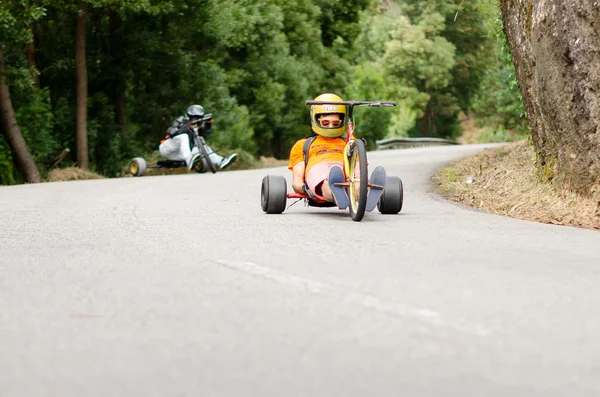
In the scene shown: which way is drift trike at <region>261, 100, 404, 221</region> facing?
toward the camera

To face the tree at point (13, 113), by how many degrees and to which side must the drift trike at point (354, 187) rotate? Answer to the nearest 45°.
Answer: approximately 135° to its right

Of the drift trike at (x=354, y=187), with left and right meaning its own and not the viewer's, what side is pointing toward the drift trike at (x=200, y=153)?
back
